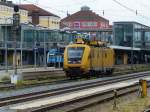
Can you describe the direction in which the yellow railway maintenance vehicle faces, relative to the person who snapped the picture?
facing the viewer and to the left of the viewer
